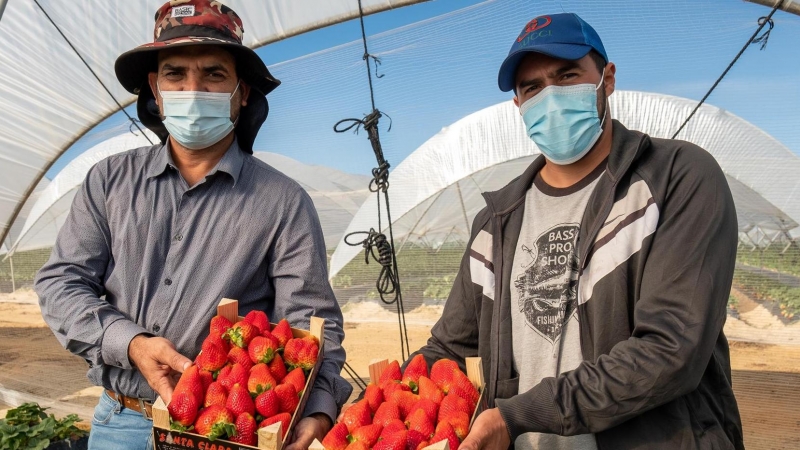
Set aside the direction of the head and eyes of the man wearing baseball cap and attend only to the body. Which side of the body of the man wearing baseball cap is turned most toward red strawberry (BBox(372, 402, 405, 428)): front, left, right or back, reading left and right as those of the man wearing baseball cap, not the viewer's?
front

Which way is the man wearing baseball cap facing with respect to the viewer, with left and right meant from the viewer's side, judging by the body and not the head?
facing the viewer and to the left of the viewer

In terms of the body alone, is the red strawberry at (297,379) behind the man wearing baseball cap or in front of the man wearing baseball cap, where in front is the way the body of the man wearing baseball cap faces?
in front

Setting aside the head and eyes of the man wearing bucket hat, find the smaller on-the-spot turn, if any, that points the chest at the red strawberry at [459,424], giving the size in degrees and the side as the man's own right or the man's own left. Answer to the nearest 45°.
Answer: approximately 45° to the man's own left

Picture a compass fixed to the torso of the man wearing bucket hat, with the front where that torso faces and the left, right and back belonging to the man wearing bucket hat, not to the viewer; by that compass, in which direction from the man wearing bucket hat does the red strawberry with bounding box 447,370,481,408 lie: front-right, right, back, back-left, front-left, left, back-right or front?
front-left

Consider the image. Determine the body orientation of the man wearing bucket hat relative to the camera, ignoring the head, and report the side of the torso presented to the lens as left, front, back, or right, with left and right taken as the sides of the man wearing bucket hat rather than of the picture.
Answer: front

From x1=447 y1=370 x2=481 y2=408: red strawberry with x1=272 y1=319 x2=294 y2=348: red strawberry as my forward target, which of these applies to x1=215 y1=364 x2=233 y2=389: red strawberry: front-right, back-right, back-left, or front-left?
front-left

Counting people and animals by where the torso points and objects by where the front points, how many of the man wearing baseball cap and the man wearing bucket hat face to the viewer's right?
0

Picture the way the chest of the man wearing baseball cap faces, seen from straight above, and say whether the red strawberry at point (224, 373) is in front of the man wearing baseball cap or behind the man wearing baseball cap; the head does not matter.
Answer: in front

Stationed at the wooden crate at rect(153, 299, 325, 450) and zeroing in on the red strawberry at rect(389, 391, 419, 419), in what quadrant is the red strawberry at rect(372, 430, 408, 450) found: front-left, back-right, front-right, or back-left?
front-right

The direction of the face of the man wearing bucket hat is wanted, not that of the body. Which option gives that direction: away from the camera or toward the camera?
toward the camera

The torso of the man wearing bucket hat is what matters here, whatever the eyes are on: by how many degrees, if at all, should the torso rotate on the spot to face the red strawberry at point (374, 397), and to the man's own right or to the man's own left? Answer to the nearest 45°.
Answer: approximately 45° to the man's own left

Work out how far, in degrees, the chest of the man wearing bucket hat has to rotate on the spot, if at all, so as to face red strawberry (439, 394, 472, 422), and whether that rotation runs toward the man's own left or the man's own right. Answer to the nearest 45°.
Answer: approximately 45° to the man's own left
